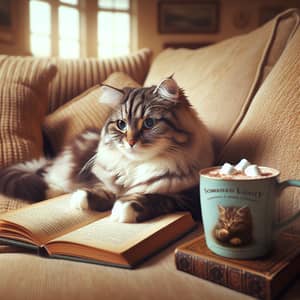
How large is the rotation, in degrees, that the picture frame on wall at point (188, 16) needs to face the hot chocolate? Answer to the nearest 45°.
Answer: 0° — it already faces it

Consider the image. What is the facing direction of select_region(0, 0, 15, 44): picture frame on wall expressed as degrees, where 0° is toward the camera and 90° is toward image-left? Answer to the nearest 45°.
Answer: approximately 0°

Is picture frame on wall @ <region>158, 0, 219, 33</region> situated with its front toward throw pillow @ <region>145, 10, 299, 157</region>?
yes

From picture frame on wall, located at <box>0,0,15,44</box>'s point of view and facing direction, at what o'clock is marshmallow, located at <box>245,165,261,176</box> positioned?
The marshmallow is roughly at 12 o'clock from the picture frame on wall.

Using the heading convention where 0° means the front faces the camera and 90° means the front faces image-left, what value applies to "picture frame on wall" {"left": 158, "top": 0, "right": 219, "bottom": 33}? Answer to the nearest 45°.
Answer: approximately 0°

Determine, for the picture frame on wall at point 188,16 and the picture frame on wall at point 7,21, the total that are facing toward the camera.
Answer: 2

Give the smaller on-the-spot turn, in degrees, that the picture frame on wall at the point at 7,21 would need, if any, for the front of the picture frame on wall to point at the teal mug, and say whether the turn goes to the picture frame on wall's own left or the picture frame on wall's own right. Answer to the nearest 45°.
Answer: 0° — it already faces it
